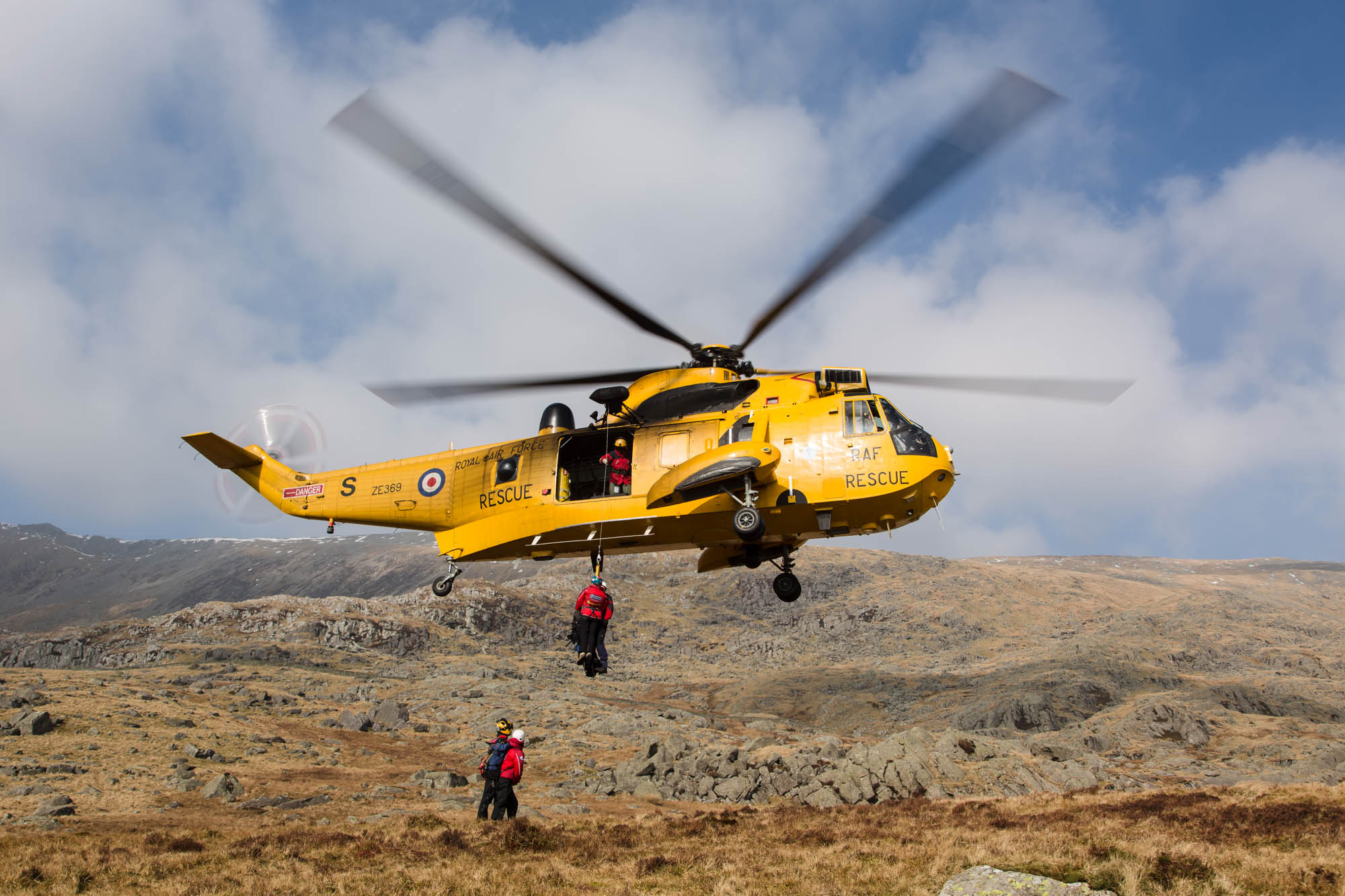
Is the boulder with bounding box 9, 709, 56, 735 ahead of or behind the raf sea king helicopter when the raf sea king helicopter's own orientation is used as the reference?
behind

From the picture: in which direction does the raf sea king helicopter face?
to the viewer's right

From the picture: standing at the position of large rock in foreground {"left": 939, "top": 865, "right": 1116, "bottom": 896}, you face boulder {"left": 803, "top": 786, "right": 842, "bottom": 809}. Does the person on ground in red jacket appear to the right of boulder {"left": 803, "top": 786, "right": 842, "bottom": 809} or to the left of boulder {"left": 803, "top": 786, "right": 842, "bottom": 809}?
left

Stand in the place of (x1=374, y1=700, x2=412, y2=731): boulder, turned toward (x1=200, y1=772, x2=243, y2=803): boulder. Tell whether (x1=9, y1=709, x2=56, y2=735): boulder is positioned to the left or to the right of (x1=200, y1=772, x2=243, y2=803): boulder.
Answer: right
